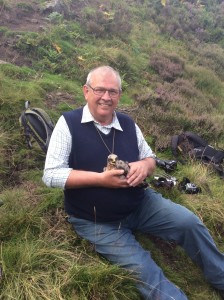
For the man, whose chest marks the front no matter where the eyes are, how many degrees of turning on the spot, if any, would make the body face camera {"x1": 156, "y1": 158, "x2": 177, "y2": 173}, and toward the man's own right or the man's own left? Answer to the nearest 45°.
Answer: approximately 135° to the man's own left

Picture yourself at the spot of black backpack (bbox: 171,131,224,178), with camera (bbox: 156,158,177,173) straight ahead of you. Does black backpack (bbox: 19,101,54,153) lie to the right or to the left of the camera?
right

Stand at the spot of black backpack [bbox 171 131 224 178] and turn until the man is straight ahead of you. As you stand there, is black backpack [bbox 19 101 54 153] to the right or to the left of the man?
right

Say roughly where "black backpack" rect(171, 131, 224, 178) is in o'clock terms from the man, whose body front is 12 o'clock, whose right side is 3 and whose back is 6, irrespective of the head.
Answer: The black backpack is roughly at 8 o'clock from the man.

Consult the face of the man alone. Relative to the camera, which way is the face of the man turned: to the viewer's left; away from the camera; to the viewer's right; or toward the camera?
toward the camera

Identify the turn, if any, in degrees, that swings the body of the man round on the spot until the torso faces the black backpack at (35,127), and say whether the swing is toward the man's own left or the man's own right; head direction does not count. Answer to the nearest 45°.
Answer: approximately 180°
